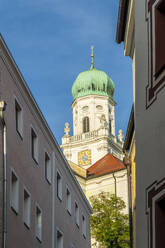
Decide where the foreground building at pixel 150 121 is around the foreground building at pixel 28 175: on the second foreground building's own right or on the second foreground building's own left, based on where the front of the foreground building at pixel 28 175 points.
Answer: on the second foreground building's own right

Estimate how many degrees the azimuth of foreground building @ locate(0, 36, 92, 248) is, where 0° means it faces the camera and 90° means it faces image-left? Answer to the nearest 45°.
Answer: approximately 270°
